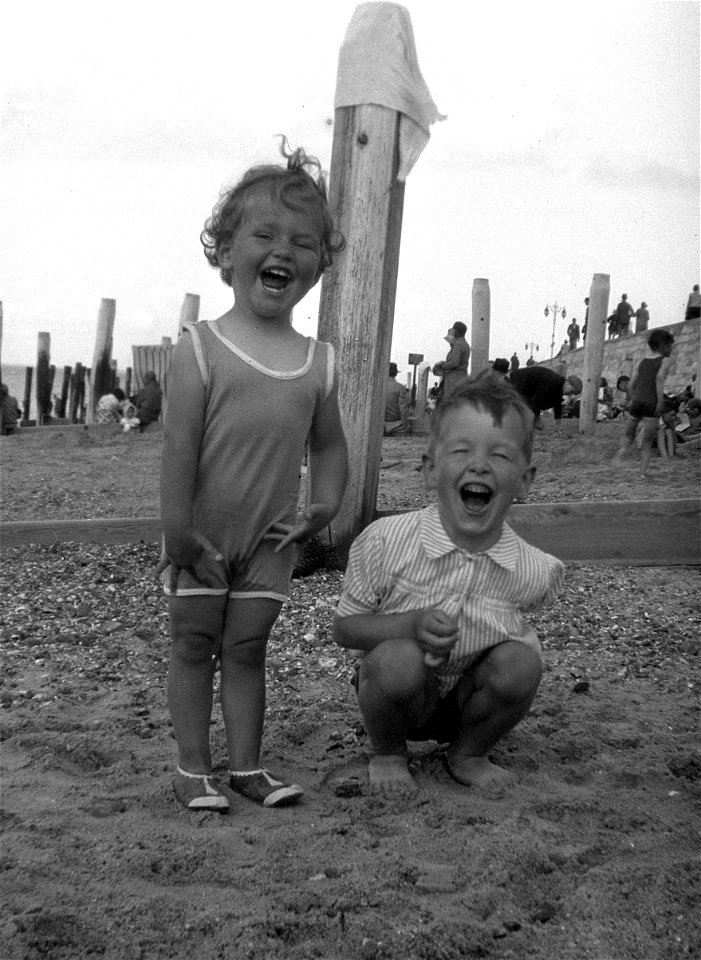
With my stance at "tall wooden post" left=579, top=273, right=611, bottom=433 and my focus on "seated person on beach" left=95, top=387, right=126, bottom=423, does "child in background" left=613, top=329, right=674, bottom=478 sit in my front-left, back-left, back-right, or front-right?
back-left

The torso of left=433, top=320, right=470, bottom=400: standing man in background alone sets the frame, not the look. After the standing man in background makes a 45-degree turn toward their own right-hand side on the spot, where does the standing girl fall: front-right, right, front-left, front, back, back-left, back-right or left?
back-left

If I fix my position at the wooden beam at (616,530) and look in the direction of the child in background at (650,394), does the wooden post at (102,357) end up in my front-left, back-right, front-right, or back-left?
front-left

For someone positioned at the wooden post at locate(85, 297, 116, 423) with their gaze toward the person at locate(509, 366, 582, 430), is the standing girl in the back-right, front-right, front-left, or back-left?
front-right

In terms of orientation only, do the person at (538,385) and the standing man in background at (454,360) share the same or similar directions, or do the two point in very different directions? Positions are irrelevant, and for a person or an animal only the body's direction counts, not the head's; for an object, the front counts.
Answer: very different directions

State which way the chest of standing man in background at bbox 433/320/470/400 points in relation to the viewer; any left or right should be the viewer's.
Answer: facing to the left of the viewer

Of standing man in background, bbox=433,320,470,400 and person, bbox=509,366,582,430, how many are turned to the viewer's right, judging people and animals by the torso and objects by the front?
1

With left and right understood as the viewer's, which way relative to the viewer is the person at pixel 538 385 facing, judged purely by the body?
facing to the right of the viewer

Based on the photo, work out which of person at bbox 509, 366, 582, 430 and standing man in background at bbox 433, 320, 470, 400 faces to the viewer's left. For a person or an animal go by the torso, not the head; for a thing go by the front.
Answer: the standing man in background

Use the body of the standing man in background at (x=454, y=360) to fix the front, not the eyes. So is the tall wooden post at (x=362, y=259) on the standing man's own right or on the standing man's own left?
on the standing man's own left

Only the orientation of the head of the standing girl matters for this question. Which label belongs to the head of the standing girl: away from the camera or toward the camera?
toward the camera
